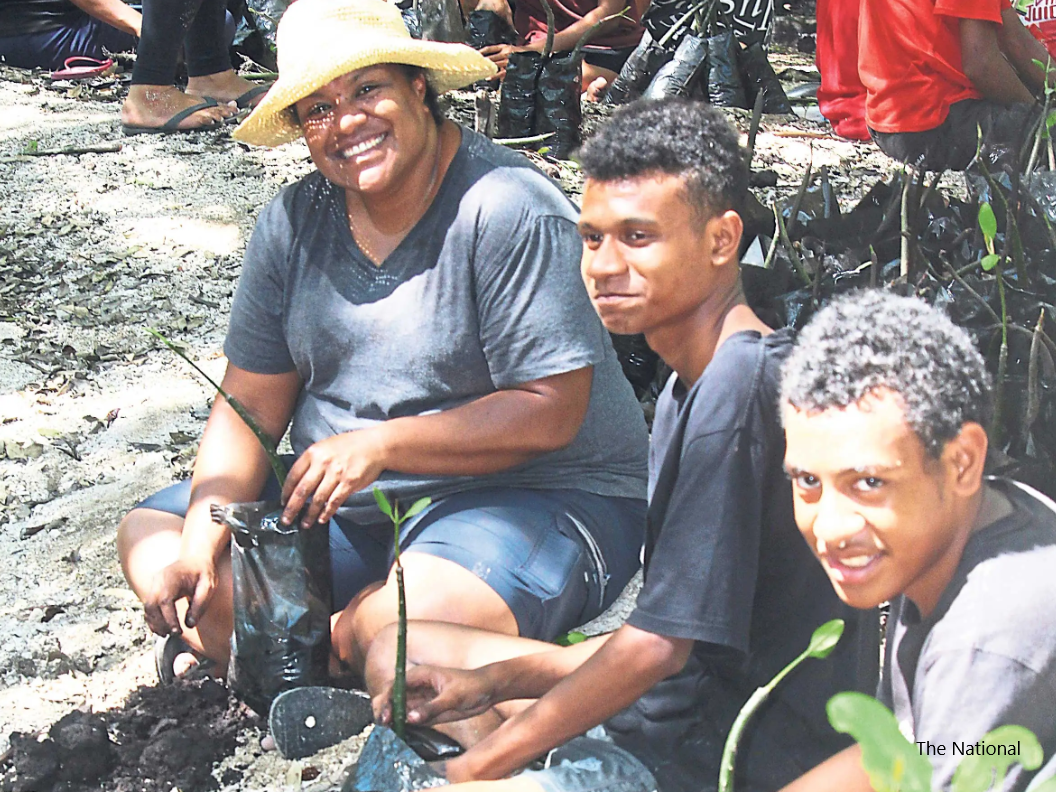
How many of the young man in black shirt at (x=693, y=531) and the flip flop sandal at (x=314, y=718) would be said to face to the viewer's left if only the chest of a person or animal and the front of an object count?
2

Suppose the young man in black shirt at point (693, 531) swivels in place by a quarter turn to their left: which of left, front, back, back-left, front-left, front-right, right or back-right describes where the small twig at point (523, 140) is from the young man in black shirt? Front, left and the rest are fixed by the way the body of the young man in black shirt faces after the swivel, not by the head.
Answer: back

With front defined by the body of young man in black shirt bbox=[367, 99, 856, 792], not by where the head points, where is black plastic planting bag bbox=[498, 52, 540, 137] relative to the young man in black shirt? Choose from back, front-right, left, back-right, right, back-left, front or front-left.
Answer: right

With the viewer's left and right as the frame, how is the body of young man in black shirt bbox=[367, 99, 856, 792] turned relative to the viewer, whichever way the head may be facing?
facing to the left of the viewer

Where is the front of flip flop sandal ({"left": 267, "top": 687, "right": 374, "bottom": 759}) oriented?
to the viewer's left

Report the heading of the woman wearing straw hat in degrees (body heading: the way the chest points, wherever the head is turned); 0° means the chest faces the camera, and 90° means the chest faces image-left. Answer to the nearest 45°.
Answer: approximately 45°

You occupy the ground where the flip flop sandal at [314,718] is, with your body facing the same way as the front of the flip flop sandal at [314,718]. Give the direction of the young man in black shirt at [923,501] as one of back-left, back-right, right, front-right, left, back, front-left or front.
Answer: back-left

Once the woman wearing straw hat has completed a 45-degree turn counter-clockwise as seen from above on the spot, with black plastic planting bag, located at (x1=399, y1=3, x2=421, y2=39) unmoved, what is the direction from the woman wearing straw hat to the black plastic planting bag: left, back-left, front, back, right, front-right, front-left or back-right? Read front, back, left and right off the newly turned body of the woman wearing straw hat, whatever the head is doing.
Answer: back

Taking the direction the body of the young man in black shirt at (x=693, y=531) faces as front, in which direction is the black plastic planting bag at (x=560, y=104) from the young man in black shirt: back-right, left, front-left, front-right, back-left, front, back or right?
right

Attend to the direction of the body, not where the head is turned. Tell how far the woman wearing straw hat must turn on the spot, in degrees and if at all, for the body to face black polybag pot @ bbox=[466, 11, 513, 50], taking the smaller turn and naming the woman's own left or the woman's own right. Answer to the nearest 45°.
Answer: approximately 135° to the woman's own right

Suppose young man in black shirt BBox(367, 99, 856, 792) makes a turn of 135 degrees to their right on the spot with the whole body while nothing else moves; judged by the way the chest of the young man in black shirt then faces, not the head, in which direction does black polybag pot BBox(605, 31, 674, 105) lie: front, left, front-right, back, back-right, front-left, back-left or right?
front-left
